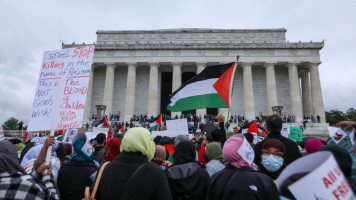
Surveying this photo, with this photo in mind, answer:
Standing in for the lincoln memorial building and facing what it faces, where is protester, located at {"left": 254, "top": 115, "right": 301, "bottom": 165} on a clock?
The protester is roughly at 12 o'clock from the lincoln memorial building.

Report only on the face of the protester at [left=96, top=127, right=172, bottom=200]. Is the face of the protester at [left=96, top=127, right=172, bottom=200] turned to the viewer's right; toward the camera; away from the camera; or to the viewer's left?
away from the camera

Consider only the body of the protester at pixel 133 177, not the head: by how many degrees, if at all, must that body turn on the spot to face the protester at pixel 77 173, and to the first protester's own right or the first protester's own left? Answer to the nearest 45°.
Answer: approximately 45° to the first protester's own left

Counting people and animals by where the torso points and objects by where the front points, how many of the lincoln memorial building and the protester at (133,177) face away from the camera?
1

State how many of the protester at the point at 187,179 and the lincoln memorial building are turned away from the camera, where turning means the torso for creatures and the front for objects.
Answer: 1

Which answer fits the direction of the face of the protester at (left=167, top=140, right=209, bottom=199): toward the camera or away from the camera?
away from the camera

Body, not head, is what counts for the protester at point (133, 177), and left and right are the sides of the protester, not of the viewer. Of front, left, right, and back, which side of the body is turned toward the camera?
back

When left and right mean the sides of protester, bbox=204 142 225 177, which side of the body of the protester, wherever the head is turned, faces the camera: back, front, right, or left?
back

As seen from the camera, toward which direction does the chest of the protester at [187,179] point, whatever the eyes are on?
away from the camera

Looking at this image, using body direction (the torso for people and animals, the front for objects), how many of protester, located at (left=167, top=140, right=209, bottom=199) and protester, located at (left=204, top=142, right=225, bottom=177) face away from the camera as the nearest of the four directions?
2

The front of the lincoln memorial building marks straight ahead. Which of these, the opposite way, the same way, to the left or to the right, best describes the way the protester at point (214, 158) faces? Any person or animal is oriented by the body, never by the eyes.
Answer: the opposite way

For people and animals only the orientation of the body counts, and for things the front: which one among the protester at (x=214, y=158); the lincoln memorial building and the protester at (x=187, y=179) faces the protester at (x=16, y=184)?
the lincoln memorial building

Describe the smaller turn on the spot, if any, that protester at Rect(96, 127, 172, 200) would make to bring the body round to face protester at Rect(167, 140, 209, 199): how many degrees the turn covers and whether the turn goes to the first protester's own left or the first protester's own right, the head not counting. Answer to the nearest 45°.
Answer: approximately 45° to the first protester's own right

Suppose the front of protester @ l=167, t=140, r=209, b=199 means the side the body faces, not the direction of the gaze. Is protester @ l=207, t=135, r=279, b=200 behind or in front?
behind
